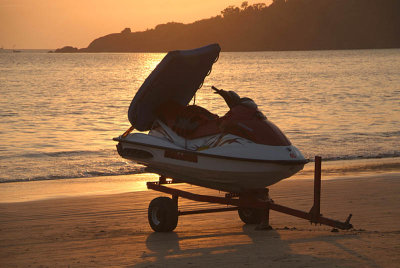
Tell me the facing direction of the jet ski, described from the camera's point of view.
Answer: facing the viewer and to the right of the viewer
